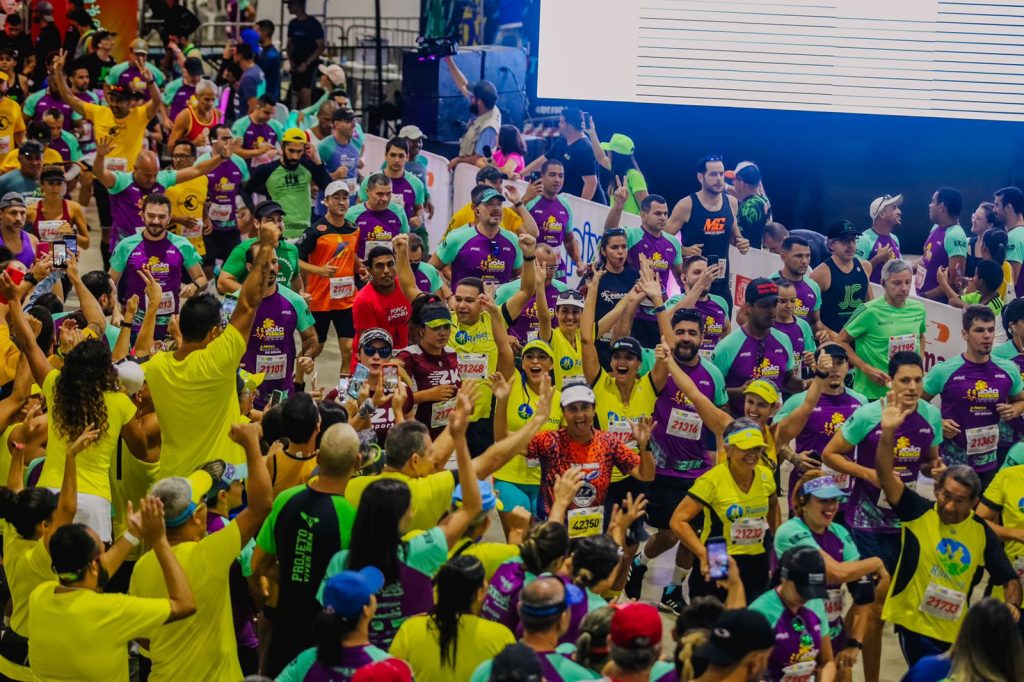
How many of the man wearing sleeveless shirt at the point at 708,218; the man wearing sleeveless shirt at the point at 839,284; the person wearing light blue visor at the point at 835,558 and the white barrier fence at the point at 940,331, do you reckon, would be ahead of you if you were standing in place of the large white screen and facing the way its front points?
4

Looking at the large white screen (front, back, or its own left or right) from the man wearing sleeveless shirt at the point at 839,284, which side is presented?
front

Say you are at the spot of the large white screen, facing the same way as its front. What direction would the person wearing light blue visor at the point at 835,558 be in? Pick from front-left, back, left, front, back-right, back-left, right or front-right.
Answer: front

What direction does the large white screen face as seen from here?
toward the camera

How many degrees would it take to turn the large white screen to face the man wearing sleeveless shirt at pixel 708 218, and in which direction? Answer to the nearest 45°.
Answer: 0° — it already faces them

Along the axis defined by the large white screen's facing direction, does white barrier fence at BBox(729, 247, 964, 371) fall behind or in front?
in front

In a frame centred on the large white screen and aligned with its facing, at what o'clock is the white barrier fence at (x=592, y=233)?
The white barrier fence is roughly at 1 o'clock from the large white screen.

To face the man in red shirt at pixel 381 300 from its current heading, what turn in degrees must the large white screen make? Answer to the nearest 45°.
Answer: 0° — it already faces them
